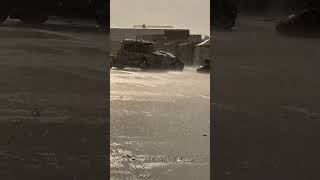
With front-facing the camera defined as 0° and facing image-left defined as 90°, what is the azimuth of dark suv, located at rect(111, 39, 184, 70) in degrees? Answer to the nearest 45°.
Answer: approximately 270°
